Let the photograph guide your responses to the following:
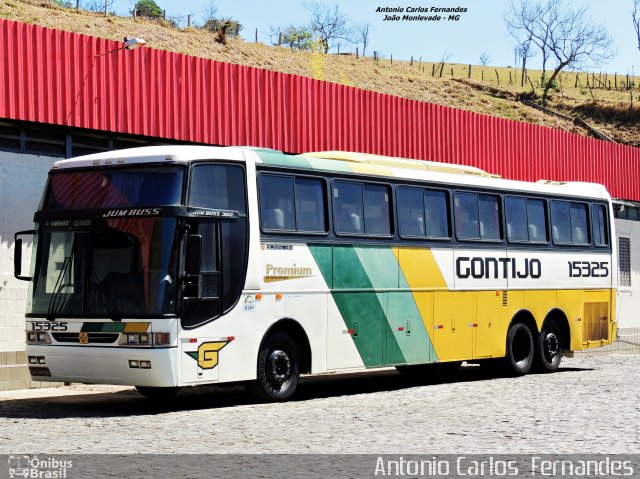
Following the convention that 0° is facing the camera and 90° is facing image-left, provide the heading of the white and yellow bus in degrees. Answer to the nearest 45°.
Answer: approximately 45°
